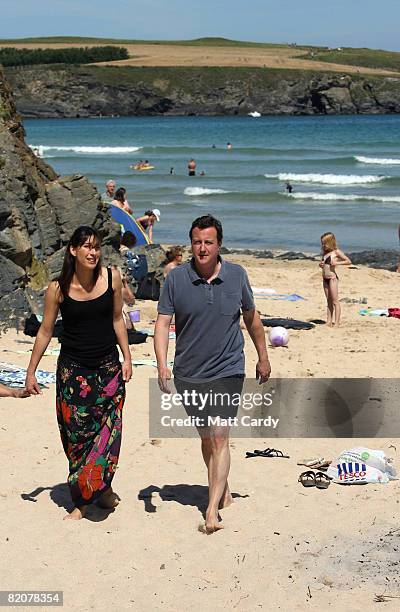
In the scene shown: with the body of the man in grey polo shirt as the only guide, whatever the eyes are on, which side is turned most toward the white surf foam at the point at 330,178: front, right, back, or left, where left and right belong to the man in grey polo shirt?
back

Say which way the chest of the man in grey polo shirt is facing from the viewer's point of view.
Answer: toward the camera

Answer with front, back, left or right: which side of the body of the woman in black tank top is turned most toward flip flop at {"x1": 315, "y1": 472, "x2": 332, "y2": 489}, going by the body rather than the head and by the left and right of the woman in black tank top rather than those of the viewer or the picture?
left

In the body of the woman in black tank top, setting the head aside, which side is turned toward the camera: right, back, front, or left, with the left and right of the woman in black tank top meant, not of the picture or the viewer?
front

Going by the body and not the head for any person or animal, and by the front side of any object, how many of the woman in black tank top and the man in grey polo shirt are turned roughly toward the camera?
2

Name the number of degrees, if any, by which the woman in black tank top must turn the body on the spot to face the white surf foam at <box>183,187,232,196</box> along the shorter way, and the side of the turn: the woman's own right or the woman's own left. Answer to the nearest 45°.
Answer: approximately 180°

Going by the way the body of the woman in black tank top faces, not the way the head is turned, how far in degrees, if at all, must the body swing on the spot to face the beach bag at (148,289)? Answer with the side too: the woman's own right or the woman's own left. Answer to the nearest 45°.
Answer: approximately 180°

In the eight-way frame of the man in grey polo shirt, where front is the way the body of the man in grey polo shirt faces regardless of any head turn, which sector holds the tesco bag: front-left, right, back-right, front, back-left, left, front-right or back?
back-left

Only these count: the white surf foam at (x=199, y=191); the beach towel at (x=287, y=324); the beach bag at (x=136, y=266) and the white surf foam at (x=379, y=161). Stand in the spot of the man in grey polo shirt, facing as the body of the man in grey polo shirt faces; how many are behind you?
4
